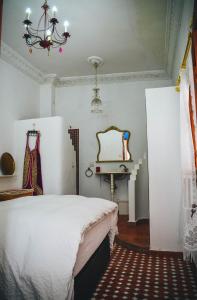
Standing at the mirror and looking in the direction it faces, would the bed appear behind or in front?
in front

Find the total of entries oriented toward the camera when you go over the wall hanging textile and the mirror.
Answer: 2

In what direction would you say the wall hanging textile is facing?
toward the camera

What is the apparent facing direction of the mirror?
toward the camera

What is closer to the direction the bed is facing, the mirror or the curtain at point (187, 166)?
the curtain

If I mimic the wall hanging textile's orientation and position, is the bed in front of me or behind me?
in front

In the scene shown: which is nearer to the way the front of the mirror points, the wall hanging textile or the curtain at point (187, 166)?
the curtain

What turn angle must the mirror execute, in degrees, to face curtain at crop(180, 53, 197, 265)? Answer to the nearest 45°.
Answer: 0° — it already faces it

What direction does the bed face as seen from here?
to the viewer's right

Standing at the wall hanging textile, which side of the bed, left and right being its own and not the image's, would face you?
left

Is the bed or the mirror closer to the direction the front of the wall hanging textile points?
the bed

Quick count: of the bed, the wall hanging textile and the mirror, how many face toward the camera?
2

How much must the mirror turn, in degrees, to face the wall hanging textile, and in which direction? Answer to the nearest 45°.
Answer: approximately 45° to its right

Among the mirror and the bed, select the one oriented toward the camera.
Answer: the mirror
